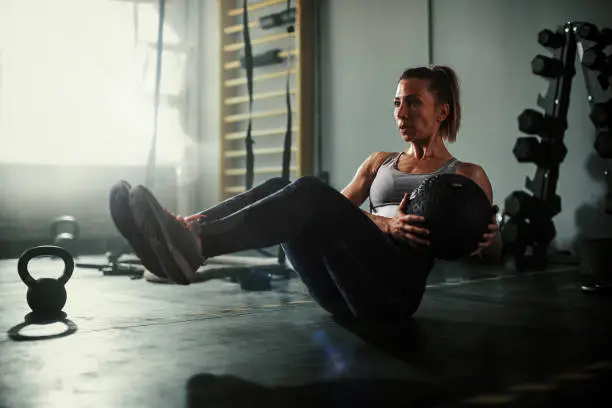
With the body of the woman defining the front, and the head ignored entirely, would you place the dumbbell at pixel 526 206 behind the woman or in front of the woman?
behind

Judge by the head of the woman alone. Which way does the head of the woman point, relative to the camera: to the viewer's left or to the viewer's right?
to the viewer's left

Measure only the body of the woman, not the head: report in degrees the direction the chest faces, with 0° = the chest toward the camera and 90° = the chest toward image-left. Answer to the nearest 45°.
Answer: approximately 45°

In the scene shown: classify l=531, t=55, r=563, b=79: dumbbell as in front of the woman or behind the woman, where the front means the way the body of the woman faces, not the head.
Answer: behind

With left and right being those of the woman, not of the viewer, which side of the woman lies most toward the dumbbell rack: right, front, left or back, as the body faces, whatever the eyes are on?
back

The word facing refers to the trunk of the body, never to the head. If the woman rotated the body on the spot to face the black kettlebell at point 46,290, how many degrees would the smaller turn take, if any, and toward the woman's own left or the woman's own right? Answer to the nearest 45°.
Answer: approximately 90° to the woman's own right

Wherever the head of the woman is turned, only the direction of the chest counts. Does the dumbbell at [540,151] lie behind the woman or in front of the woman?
behind

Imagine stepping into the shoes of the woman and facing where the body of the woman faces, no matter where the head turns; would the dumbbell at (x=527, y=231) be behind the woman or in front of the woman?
behind
